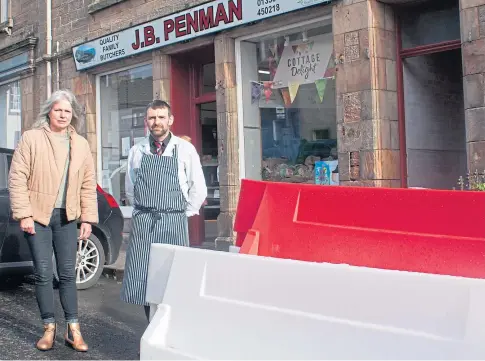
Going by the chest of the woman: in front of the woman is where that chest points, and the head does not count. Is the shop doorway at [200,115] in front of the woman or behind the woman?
behind

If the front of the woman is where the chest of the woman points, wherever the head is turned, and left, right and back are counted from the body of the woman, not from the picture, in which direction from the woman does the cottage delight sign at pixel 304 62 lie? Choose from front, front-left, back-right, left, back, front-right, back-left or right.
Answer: back-left

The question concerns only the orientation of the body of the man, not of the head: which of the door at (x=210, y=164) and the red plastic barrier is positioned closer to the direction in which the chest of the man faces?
the red plastic barrier

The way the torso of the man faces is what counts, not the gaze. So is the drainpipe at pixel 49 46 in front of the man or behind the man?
behind

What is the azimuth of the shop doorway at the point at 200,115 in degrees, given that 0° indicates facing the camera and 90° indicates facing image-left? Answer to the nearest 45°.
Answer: approximately 45°

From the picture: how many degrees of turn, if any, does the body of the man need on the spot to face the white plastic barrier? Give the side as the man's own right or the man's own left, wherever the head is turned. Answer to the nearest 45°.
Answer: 0° — they already face it

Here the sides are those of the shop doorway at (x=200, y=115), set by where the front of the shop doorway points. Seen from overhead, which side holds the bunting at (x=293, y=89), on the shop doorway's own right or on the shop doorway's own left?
on the shop doorway's own left

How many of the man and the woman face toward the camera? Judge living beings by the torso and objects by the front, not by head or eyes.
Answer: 2
